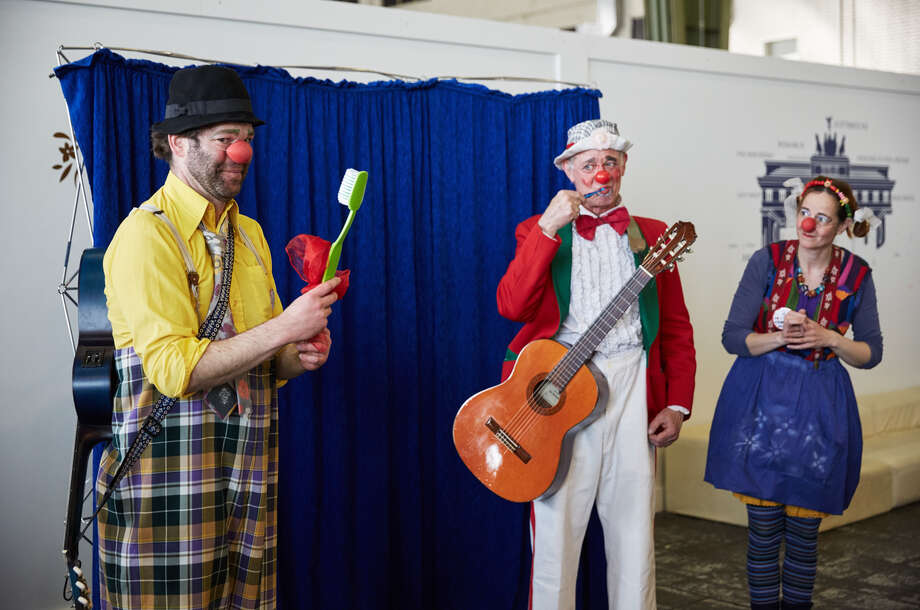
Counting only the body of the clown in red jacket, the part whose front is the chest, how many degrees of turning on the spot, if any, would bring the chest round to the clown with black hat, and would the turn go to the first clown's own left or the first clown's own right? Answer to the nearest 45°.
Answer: approximately 45° to the first clown's own right

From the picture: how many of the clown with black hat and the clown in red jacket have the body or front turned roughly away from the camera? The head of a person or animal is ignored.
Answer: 0

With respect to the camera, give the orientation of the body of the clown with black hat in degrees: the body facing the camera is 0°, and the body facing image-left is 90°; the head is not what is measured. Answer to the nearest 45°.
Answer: approximately 315°

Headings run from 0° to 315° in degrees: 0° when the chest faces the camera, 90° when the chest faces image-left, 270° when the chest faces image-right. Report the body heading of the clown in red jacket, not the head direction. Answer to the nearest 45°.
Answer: approximately 0°

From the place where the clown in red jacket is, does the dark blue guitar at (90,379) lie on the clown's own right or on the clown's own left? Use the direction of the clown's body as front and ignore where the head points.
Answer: on the clown's own right

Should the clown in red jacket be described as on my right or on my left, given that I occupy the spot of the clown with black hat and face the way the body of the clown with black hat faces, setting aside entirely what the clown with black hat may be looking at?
on my left
